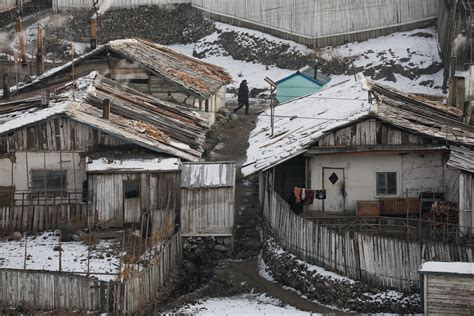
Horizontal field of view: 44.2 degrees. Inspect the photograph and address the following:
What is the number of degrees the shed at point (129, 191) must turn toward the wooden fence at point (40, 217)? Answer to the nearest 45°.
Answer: approximately 90° to its right

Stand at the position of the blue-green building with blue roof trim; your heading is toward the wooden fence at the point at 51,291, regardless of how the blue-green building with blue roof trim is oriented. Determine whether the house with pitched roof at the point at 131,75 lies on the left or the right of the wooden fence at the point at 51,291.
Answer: right

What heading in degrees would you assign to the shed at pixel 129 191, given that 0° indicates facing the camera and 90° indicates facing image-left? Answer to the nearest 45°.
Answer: approximately 0°

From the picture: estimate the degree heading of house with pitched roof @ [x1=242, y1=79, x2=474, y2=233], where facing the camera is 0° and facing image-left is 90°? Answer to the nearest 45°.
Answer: approximately 0°

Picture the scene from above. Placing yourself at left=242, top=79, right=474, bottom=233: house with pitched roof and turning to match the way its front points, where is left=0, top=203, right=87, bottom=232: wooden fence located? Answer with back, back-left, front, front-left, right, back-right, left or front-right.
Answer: right

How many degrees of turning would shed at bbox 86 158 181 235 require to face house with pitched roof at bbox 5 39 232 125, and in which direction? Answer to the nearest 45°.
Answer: approximately 180°

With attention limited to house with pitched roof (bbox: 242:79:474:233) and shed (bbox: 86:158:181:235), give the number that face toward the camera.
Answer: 2

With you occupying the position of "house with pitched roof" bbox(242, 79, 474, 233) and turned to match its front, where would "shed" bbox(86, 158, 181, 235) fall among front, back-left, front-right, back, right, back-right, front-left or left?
right

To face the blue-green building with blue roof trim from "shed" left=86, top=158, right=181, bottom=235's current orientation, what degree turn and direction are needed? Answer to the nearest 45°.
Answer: approximately 135° to its left
